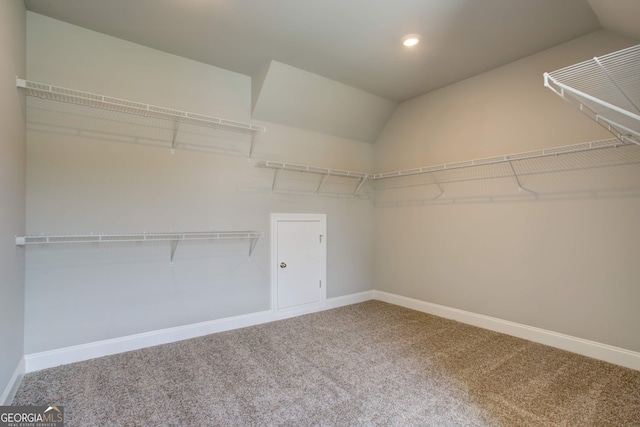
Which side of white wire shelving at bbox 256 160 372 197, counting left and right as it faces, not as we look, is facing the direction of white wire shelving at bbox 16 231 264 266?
right

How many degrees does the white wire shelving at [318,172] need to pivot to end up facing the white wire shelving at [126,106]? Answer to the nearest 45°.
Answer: approximately 90° to its right

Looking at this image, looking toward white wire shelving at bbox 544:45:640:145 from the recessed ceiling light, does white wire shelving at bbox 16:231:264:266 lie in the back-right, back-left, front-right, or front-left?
back-right

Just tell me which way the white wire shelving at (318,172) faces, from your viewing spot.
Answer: facing the viewer and to the right of the viewer
